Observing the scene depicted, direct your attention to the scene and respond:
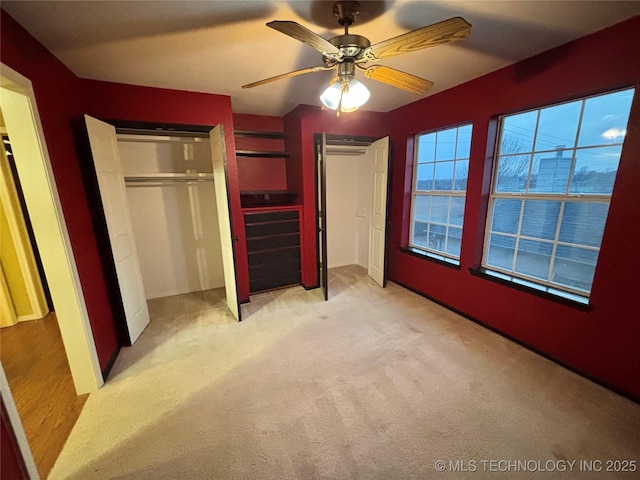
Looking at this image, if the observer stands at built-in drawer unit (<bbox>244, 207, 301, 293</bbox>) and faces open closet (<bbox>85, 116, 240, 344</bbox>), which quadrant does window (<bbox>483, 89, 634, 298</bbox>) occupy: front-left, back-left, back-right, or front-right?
back-left

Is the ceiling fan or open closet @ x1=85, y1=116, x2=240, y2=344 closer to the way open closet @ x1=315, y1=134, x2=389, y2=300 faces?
the ceiling fan

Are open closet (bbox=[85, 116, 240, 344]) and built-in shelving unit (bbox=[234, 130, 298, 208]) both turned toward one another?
no

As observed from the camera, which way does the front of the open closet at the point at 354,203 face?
facing the viewer and to the right of the viewer

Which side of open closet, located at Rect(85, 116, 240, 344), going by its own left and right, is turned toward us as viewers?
front

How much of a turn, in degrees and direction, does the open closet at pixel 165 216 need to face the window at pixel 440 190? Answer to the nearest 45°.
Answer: approximately 45° to its left

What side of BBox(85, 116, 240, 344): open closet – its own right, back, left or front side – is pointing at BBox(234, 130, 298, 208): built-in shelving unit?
left

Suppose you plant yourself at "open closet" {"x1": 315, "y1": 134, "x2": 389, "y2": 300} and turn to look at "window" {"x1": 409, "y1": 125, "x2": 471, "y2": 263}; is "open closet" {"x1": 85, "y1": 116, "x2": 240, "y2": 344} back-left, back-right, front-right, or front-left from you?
back-right

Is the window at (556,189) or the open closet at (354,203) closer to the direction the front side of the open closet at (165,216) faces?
the window

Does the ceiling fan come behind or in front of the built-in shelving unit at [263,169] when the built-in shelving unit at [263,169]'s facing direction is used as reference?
in front

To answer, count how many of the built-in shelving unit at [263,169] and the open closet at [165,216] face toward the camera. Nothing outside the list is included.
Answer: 2

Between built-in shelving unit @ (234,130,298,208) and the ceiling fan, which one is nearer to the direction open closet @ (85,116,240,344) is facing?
the ceiling fan

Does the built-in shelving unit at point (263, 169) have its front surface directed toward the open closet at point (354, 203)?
no

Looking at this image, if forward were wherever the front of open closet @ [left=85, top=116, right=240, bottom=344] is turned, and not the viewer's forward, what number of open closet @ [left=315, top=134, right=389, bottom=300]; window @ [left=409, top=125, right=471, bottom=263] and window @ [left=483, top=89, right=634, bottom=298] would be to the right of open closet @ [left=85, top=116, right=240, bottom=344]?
0

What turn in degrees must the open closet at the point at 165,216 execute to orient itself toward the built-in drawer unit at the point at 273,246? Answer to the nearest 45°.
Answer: approximately 45° to its left

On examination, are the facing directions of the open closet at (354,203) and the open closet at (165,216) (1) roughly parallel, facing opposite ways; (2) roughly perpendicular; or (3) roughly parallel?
roughly parallel

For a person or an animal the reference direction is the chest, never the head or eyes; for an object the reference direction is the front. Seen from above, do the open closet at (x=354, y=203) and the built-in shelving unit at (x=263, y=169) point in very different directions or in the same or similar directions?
same or similar directions

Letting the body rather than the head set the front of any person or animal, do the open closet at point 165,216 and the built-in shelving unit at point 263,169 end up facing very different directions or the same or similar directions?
same or similar directions

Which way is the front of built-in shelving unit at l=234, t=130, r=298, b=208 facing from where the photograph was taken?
facing the viewer
